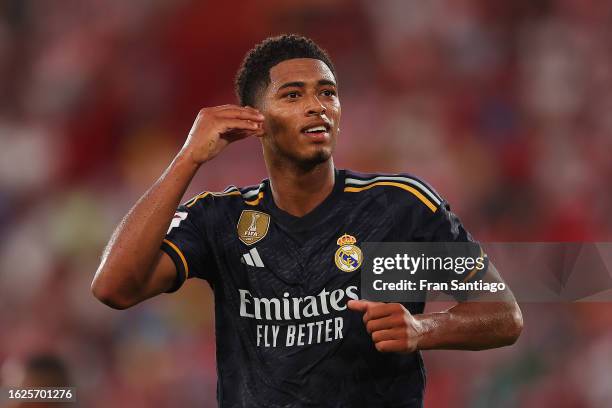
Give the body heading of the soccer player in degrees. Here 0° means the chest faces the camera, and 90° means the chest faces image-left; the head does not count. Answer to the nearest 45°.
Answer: approximately 0°

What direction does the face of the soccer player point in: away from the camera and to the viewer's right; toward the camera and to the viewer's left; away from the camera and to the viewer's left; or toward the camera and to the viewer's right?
toward the camera and to the viewer's right
